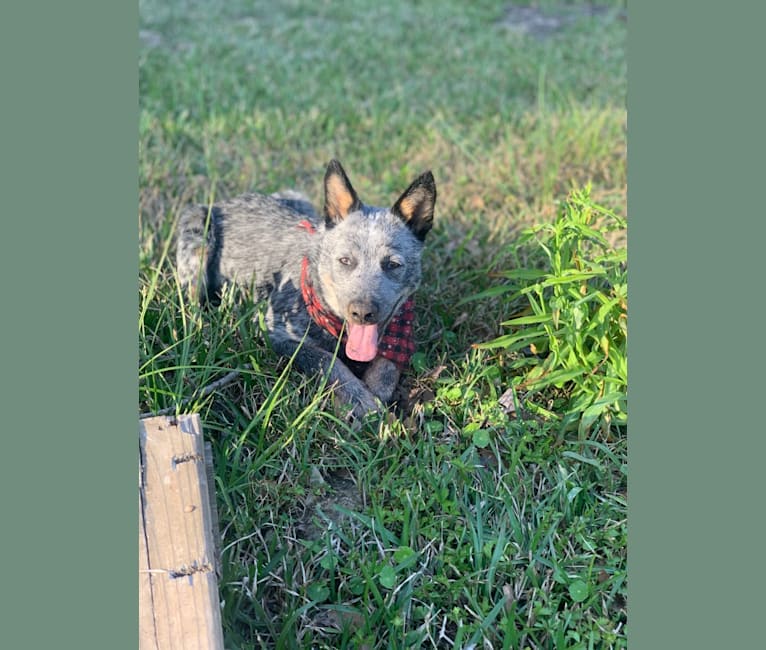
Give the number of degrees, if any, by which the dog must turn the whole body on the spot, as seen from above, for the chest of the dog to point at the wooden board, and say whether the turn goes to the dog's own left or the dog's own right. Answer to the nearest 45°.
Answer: approximately 45° to the dog's own right

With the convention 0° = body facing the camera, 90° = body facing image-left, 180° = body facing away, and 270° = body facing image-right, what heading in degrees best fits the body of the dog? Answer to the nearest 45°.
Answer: approximately 315°
